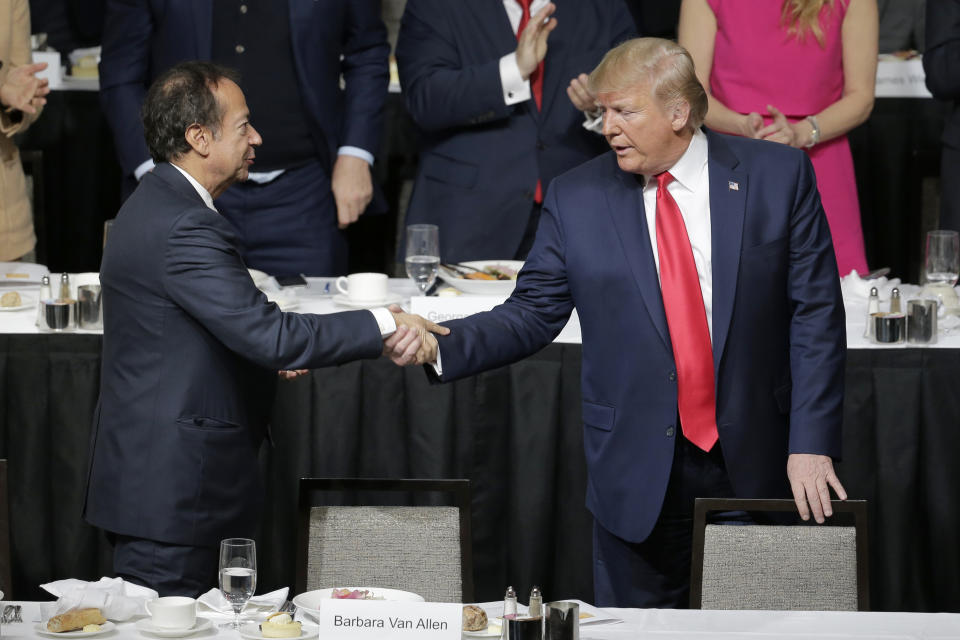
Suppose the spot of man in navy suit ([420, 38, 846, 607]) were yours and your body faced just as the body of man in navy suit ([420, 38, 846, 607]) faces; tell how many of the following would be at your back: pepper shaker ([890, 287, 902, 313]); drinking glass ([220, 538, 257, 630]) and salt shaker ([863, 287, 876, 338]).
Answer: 2

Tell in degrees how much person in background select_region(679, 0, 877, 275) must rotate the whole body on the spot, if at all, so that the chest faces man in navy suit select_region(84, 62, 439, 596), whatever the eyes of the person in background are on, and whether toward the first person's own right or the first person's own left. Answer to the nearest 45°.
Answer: approximately 45° to the first person's own right

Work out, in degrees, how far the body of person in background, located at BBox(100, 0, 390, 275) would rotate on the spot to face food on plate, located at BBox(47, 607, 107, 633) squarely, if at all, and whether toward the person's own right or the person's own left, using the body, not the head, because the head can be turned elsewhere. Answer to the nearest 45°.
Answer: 0° — they already face it

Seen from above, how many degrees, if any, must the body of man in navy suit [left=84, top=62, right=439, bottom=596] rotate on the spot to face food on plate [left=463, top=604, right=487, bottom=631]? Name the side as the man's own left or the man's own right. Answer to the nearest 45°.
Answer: approximately 45° to the man's own right

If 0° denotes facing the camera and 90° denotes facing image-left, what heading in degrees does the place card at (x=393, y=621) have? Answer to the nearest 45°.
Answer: approximately 0°

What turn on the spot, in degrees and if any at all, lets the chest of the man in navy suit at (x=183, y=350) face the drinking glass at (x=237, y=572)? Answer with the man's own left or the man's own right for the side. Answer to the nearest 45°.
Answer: approximately 90° to the man's own right

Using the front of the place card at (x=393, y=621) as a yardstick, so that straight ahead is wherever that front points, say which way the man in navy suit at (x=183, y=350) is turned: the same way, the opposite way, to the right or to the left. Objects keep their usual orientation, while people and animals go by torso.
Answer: to the left

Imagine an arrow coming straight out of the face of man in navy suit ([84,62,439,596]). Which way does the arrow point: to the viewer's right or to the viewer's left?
to the viewer's right

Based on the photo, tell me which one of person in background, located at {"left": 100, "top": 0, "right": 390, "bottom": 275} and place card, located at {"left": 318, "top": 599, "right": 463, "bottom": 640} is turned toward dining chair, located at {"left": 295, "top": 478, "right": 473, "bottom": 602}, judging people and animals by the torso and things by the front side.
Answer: the person in background
